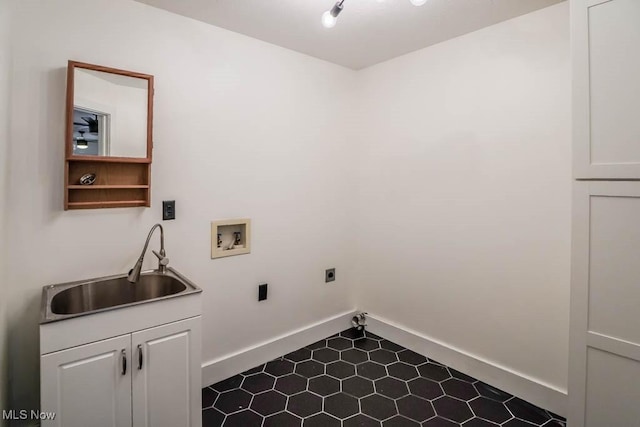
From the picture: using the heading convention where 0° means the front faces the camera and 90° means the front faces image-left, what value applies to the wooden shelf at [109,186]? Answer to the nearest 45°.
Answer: approximately 0°

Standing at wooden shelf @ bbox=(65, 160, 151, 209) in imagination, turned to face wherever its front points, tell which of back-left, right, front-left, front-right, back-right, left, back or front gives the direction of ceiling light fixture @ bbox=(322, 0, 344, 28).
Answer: front-left
